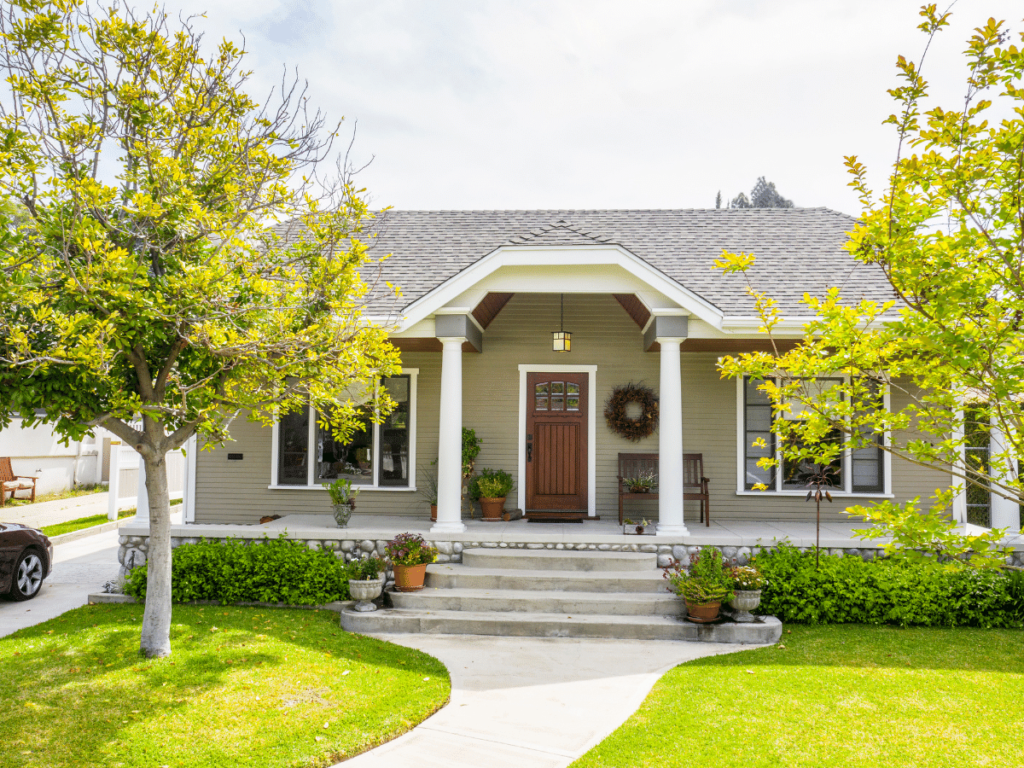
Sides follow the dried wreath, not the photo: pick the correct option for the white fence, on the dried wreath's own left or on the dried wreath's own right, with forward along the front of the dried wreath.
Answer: on the dried wreath's own right

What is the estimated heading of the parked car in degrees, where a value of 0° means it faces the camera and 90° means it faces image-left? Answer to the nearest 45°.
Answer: approximately 225°

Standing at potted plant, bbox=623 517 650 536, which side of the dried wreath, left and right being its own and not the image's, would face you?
front

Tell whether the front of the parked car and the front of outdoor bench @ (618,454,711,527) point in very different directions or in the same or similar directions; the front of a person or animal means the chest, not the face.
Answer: very different directions

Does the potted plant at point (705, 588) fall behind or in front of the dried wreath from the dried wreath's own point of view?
in front

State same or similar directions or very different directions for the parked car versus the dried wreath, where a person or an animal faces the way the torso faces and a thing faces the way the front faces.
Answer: very different directions

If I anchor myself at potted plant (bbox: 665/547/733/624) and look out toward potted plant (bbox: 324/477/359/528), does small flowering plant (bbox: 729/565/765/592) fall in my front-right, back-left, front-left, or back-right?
back-right

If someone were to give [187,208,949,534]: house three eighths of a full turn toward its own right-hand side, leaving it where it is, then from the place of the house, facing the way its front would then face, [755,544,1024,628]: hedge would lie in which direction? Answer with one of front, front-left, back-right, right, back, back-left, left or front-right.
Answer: back

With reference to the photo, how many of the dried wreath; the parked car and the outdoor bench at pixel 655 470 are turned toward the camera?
2
